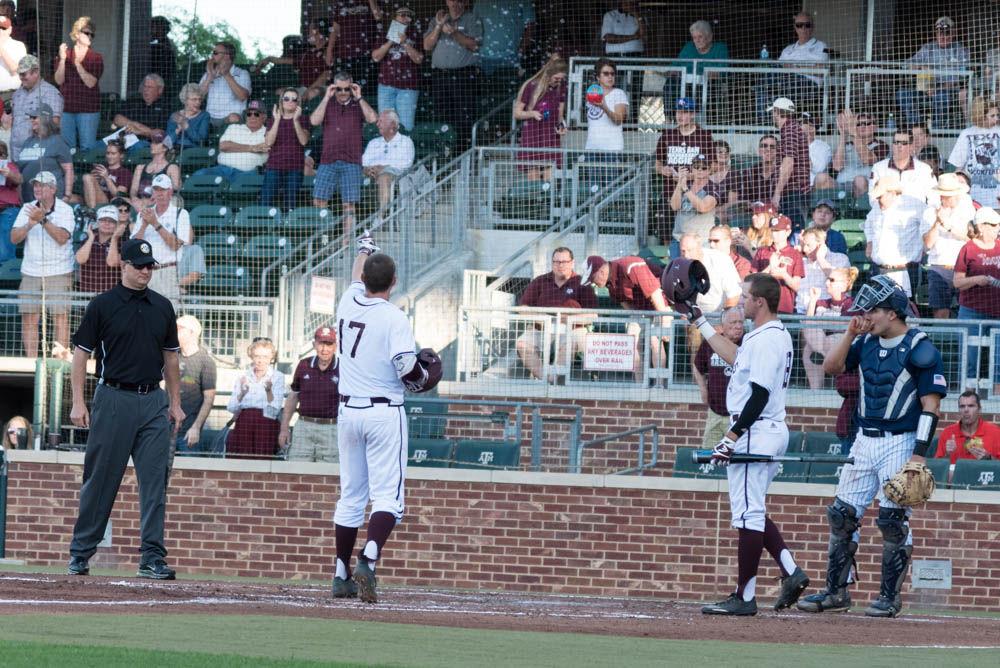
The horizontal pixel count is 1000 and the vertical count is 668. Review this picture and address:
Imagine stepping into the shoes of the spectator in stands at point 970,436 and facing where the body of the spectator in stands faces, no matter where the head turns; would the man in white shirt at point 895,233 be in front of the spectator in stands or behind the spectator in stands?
behind

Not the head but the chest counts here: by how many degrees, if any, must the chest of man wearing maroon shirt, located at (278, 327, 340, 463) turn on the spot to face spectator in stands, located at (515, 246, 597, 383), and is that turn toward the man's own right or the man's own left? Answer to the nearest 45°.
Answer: approximately 135° to the man's own left

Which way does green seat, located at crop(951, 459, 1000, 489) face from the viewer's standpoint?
toward the camera

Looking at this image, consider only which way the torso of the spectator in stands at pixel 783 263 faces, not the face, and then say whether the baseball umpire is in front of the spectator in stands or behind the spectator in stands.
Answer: in front

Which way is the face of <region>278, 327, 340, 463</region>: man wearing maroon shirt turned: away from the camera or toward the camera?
toward the camera

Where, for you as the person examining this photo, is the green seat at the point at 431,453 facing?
facing the viewer

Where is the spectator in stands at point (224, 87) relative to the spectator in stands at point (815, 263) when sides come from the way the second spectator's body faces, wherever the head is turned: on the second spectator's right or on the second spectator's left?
on the second spectator's right

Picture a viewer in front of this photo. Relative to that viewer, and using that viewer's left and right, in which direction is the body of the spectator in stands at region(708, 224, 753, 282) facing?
facing the viewer and to the left of the viewer

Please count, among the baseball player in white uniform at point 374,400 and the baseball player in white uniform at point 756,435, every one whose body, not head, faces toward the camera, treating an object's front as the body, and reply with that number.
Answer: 0

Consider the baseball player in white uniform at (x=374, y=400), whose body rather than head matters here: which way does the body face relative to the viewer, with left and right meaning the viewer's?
facing away from the viewer and to the right of the viewer

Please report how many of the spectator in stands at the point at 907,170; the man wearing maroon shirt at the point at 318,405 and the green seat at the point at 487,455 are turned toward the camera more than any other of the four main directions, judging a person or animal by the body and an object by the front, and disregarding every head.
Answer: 3

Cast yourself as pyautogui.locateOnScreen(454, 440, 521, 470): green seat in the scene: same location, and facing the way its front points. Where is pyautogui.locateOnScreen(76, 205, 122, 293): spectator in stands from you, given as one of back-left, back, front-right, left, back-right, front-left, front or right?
back-right

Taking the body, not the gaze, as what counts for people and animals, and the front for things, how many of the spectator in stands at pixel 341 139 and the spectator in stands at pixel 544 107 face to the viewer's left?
0

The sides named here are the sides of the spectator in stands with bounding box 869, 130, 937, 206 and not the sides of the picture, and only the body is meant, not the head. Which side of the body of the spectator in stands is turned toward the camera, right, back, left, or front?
front

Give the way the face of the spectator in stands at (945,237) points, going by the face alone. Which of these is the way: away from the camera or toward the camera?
toward the camera

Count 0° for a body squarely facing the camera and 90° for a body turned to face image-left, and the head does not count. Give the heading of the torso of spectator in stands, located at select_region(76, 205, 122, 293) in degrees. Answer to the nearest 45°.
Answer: approximately 0°
